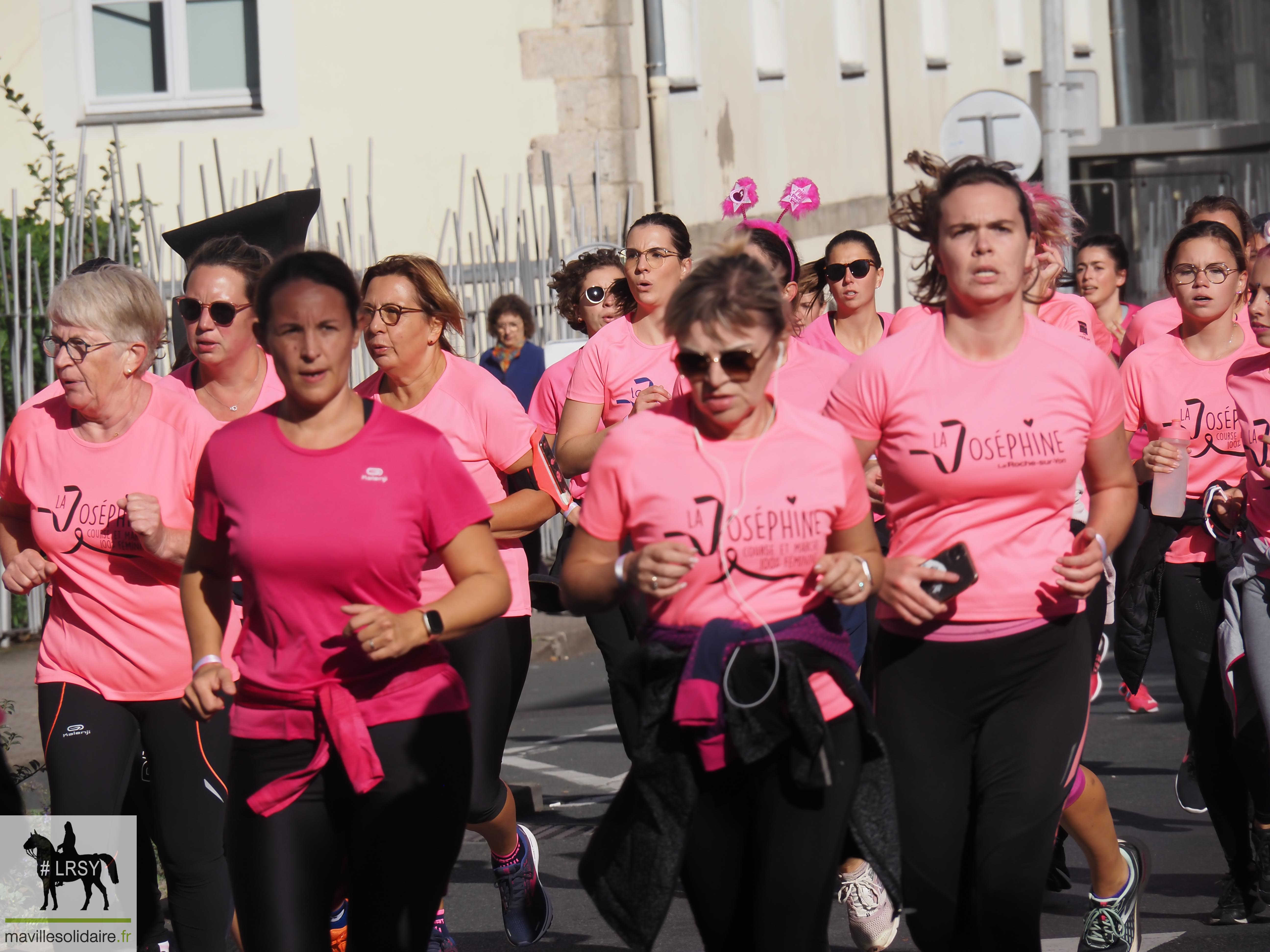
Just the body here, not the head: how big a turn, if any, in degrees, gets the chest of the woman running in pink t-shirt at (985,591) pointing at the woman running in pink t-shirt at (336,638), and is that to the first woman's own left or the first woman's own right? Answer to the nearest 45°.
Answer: approximately 45° to the first woman's own right

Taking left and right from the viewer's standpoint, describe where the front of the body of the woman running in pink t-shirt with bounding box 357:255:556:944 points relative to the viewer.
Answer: facing the viewer and to the left of the viewer

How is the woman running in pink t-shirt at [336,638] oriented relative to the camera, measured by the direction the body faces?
toward the camera

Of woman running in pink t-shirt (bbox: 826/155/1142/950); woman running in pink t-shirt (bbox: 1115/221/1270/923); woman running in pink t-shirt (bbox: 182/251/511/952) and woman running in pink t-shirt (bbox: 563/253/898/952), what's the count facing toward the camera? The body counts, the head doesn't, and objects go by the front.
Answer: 4

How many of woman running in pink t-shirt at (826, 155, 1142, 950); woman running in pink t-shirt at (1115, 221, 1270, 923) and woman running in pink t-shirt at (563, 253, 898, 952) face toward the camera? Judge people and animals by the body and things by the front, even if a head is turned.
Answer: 3

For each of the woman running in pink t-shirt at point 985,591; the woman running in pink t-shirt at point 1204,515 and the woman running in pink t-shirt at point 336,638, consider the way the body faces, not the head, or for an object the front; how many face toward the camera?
3

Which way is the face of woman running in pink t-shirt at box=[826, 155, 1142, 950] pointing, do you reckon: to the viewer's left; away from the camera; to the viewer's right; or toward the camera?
toward the camera

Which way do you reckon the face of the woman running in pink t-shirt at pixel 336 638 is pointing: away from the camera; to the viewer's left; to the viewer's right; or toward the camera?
toward the camera

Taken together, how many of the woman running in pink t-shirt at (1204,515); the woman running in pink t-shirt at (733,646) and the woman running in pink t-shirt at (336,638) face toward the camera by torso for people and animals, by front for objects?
3

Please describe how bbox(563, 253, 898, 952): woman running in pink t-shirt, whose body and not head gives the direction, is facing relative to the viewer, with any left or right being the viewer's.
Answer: facing the viewer

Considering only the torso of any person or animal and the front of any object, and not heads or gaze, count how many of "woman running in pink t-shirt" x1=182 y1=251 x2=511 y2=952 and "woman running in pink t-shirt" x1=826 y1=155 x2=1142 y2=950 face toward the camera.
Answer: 2

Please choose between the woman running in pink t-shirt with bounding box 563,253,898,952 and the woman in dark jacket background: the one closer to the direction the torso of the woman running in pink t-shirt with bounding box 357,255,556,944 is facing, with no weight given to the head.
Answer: the woman running in pink t-shirt

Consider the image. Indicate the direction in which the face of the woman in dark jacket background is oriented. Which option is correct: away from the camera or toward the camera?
toward the camera

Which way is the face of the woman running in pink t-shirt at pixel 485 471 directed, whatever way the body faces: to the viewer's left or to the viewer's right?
to the viewer's left
